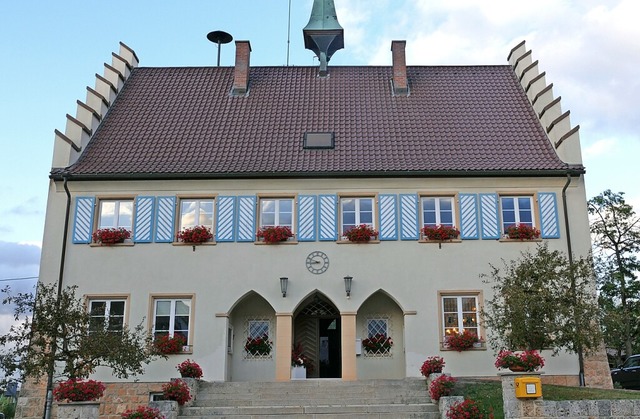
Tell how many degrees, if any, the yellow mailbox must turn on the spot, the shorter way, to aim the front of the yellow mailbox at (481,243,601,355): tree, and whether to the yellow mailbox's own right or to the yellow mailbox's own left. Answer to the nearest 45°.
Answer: approximately 180°

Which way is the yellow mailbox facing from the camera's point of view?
toward the camera

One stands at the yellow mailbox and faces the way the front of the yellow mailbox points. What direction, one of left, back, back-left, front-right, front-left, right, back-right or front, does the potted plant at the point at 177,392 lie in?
right

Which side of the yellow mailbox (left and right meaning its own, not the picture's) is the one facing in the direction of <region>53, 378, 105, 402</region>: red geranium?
right

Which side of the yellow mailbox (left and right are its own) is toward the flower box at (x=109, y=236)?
right

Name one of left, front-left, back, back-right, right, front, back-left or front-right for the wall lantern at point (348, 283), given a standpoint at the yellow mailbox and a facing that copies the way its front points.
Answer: back-right

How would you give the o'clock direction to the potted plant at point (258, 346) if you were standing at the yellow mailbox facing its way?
The potted plant is roughly at 4 o'clock from the yellow mailbox.

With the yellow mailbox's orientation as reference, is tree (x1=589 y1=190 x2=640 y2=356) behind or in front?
behind

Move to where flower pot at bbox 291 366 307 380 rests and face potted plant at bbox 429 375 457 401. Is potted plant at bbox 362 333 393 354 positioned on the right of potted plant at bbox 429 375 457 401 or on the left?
left

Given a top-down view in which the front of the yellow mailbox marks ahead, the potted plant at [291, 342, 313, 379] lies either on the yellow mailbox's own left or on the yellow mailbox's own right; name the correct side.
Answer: on the yellow mailbox's own right

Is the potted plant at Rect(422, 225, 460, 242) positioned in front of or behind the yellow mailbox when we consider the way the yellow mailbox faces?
behind

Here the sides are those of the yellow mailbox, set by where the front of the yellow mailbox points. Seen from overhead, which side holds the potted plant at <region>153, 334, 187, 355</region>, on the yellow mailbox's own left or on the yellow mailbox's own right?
on the yellow mailbox's own right

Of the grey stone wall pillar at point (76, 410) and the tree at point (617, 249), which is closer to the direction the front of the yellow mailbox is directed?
the grey stone wall pillar
